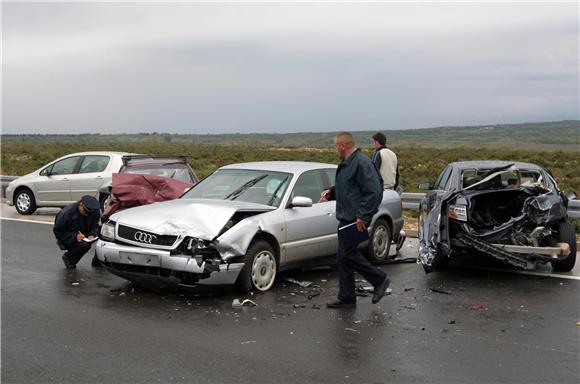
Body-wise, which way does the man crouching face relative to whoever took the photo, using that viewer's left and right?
facing the viewer and to the right of the viewer

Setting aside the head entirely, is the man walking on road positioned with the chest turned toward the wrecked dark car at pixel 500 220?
no

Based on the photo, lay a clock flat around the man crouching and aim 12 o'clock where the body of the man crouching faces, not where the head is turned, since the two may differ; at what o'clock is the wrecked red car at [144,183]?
The wrecked red car is roughly at 9 o'clock from the man crouching.

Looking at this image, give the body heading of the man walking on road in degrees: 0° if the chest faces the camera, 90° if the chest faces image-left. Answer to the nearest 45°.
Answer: approximately 90°

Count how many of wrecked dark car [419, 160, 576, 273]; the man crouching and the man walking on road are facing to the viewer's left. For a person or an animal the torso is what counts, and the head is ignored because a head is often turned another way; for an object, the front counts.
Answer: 1

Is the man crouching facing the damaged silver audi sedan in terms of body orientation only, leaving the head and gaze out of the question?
yes

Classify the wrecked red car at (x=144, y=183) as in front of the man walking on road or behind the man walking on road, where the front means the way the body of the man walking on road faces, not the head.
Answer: in front

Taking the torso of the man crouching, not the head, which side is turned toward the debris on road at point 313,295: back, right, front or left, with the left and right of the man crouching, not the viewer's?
front

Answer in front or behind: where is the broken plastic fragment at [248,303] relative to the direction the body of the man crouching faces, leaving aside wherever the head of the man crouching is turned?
in front

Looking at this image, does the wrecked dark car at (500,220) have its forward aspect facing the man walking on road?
no

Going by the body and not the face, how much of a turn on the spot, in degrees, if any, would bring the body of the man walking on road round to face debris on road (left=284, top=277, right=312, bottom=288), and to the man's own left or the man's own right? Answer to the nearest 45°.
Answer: approximately 45° to the man's own right
